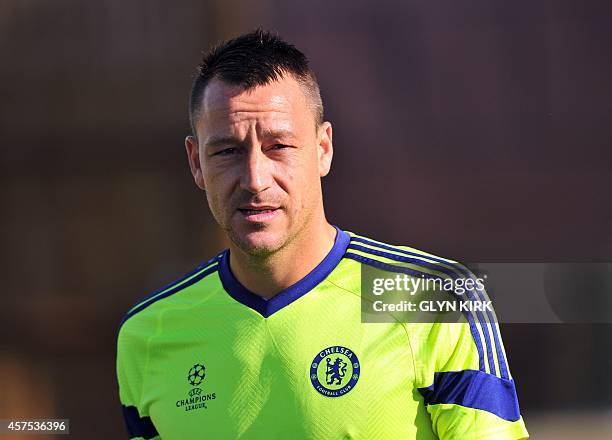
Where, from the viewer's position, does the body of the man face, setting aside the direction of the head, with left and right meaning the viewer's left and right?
facing the viewer

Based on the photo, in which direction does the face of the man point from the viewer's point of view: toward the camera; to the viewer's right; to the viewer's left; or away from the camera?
toward the camera
